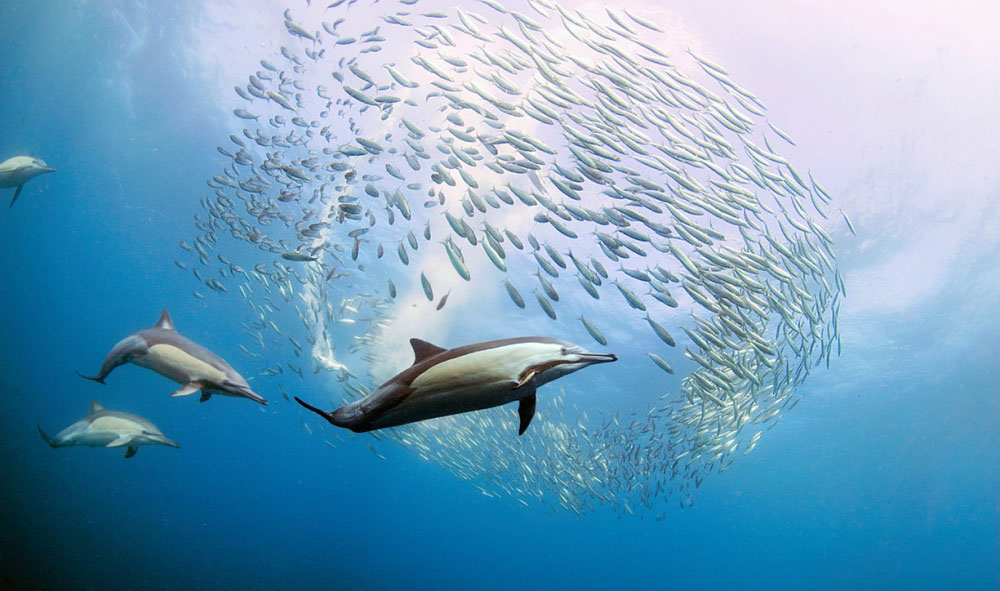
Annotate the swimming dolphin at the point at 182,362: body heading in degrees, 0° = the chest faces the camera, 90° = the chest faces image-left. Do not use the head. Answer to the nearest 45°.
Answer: approximately 270°

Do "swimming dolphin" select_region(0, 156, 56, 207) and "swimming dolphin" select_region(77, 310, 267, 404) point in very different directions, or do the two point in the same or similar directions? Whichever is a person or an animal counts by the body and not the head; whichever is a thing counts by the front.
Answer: same or similar directions

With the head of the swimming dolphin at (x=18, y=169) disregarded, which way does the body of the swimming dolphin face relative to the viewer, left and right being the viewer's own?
facing to the right of the viewer

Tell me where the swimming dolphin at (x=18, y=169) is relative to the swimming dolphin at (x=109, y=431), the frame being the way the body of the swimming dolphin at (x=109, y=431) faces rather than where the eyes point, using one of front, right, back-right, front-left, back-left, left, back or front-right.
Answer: back-left

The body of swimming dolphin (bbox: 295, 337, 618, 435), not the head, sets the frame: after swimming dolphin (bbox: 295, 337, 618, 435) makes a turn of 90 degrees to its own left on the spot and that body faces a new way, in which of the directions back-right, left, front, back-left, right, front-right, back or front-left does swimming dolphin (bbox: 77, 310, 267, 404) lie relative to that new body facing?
front-left

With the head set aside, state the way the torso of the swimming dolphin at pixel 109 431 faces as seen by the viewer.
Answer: to the viewer's right

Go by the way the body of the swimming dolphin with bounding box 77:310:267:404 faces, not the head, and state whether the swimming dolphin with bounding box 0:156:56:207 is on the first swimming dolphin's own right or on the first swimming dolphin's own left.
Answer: on the first swimming dolphin's own left

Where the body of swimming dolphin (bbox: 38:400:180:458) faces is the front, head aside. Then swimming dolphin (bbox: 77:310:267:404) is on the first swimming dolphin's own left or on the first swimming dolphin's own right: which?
on the first swimming dolphin's own right

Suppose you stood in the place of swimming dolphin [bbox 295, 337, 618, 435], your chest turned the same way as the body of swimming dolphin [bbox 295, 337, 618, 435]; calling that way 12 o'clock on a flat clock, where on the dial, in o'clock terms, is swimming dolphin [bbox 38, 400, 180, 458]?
swimming dolphin [bbox 38, 400, 180, 458] is roughly at 8 o'clock from swimming dolphin [bbox 295, 337, 618, 435].

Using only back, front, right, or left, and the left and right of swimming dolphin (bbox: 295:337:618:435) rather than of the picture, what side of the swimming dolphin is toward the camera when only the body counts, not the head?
right

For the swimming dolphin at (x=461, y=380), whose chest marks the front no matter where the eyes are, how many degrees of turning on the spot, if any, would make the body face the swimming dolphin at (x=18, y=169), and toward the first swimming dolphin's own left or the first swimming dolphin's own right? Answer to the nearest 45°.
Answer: approximately 135° to the first swimming dolphin's own left
